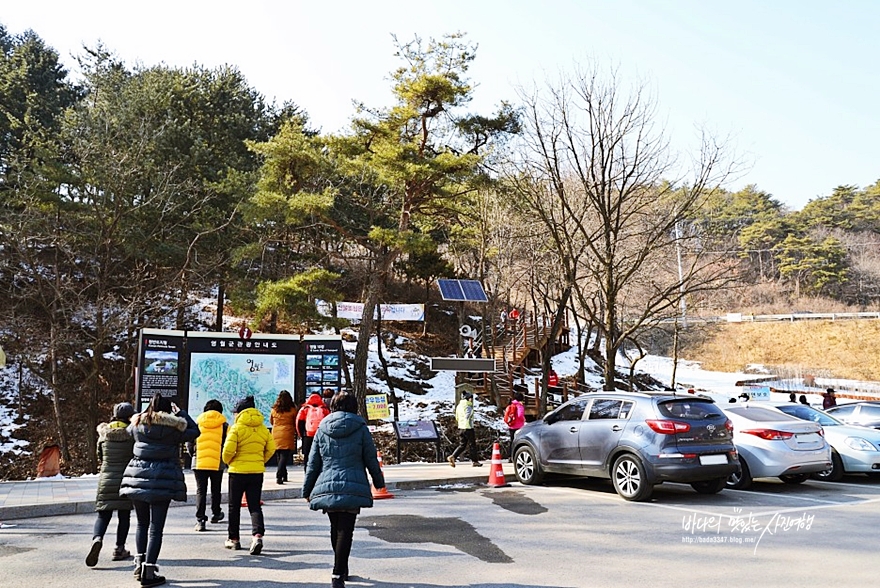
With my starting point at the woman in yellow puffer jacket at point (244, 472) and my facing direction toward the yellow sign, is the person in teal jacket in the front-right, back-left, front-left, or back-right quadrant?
back-right

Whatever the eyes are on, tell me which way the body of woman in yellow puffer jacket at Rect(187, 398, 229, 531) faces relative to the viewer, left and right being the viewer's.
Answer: facing away from the viewer

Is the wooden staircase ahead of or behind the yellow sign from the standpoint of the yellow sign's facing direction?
behind

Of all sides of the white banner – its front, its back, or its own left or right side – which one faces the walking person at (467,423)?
front

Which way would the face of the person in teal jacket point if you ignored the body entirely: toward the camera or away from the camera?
away from the camera

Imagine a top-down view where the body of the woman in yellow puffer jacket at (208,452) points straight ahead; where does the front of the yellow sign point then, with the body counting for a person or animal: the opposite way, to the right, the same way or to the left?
the opposite way

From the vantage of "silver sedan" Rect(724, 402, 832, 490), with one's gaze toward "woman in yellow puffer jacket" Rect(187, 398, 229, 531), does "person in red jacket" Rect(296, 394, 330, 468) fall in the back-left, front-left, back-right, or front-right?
front-right

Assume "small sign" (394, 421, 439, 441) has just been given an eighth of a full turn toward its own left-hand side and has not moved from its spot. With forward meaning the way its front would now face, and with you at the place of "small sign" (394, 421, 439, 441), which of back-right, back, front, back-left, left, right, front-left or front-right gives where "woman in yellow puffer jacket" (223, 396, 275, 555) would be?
front-right

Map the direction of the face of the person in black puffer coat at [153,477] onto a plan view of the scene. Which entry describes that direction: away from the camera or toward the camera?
away from the camera

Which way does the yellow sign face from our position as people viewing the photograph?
facing the viewer

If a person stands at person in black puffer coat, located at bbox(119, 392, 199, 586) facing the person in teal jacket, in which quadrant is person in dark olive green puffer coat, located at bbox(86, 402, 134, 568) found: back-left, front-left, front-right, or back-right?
back-left

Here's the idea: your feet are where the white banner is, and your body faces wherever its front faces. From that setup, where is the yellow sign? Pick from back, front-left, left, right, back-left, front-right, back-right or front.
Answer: front

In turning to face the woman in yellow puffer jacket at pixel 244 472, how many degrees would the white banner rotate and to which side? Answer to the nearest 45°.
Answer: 0° — it already faces them

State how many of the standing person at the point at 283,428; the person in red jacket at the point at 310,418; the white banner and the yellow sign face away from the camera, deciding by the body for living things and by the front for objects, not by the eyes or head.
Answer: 2

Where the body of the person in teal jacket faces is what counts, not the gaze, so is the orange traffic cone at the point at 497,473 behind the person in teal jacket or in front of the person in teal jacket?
in front

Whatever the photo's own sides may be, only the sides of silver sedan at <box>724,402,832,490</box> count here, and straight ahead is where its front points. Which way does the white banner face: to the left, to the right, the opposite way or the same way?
the opposite way

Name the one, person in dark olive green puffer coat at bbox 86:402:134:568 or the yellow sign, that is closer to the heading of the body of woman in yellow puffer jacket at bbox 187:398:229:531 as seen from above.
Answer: the yellow sign

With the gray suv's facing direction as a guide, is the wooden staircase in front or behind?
in front

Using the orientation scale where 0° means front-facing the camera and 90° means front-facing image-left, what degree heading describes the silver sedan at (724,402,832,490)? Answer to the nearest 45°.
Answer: approximately 135°

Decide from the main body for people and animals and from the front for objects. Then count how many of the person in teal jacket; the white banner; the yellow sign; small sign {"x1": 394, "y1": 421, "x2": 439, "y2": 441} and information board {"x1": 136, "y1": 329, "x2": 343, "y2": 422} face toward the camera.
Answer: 4

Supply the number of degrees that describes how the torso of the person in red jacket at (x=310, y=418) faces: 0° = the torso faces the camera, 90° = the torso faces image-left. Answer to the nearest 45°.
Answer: approximately 180°

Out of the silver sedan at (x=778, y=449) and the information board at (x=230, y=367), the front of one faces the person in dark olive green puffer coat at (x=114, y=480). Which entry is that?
the information board
